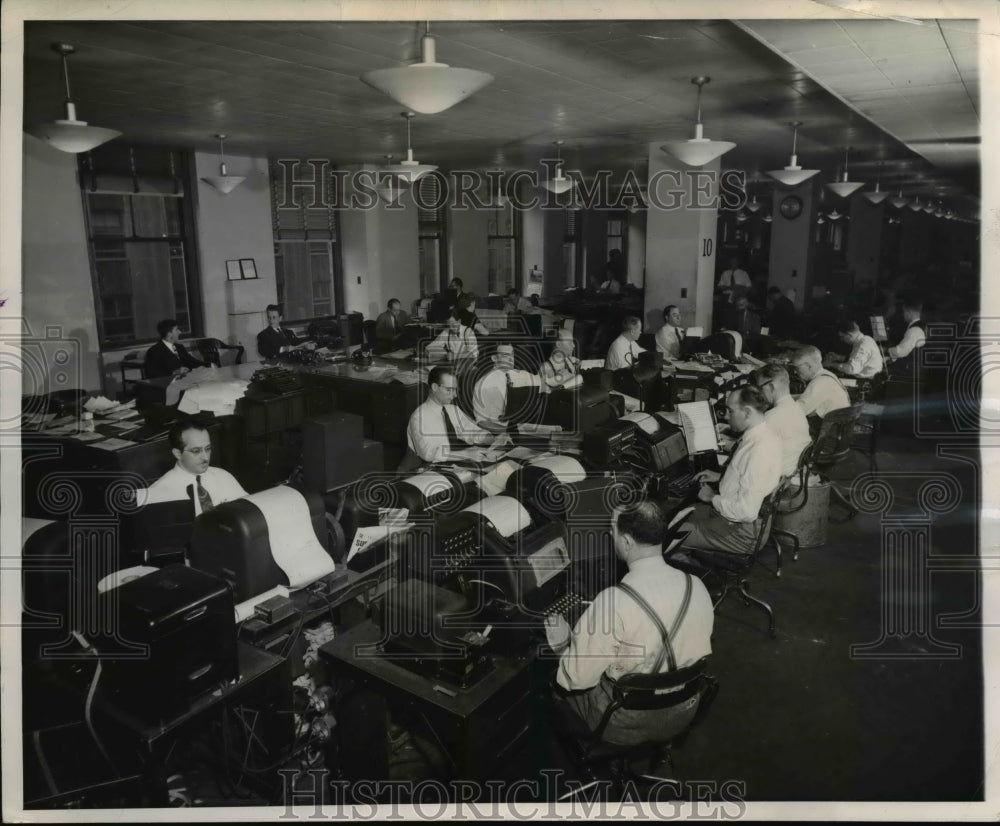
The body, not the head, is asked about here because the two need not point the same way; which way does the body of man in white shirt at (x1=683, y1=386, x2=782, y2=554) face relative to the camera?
to the viewer's left

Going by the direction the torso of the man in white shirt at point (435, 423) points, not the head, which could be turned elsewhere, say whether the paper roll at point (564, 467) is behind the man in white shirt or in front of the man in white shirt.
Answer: in front

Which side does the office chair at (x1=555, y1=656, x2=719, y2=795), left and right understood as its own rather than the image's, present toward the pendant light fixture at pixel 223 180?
front

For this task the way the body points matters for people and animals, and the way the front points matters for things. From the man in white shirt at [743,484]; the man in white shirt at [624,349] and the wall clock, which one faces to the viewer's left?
the man in white shirt at [743,484]

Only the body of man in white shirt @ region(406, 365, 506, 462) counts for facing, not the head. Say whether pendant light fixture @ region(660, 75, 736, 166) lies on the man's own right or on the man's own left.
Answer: on the man's own left

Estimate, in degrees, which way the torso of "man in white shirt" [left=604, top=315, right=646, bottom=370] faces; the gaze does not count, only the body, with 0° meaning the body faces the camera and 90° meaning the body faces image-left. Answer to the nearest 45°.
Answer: approximately 315°

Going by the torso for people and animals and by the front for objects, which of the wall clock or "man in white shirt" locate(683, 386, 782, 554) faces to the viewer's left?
the man in white shirt

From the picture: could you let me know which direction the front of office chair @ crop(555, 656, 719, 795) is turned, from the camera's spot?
facing away from the viewer and to the left of the viewer

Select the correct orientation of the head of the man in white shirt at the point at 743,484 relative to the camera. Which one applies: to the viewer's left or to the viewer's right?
to the viewer's left

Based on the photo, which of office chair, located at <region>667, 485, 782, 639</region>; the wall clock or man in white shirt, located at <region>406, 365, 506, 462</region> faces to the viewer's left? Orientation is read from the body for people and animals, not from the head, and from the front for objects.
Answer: the office chair

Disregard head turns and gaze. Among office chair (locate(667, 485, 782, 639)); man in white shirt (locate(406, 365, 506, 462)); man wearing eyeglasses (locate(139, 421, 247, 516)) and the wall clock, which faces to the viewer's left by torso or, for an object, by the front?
the office chair

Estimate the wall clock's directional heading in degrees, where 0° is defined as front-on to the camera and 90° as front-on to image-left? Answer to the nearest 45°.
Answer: approximately 0°

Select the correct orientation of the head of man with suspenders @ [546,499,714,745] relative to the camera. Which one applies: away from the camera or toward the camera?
away from the camera

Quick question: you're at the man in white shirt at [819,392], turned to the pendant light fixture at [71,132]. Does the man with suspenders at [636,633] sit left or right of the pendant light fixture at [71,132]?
left
